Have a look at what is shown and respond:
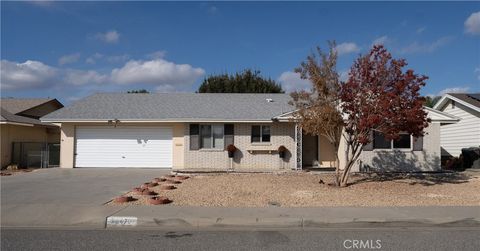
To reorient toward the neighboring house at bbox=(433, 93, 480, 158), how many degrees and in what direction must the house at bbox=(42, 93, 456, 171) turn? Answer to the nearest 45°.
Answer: approximately 90° to its left

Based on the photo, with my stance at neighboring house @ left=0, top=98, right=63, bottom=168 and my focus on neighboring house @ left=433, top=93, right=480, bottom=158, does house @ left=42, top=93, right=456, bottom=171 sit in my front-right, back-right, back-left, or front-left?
front-right

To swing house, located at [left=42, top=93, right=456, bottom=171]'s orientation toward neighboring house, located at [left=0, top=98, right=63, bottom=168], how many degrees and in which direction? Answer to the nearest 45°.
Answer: approximately 90° to its right

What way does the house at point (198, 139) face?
toward the camera

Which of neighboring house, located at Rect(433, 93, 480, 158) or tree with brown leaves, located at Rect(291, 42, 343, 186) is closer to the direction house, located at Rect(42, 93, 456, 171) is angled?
the tree with brown leaves

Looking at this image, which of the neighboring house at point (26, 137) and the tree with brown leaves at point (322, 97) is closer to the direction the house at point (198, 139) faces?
the tree with brown leaves

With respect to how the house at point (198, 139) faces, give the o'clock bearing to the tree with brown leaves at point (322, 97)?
The tree with brown leaves is roughly at 11 o'clock from the house.

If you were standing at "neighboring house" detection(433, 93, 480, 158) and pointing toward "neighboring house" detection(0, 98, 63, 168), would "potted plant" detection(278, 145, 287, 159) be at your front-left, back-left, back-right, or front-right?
front-left
